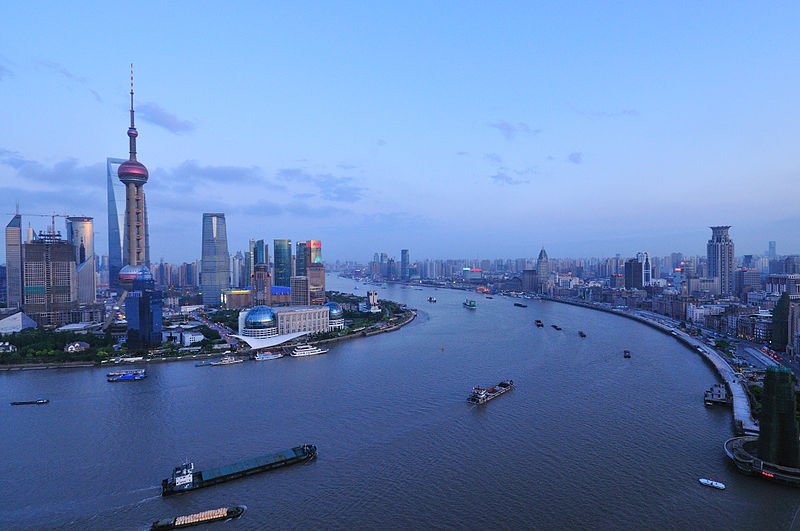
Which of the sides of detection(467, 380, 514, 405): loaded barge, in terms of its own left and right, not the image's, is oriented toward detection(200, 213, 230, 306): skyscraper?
left

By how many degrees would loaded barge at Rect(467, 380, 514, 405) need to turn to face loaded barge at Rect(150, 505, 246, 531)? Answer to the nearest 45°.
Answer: approximately 180°

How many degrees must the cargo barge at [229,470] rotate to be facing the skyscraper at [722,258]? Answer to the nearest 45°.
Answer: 0° — it already faces it

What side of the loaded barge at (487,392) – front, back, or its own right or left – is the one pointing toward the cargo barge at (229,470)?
back

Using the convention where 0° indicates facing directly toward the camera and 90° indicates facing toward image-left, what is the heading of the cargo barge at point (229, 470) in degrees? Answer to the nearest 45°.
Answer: approximately 225°

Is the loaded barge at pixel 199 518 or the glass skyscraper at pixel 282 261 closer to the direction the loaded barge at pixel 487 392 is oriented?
the glass skyscraper

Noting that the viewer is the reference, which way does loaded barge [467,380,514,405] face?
facing away from the viewer and to the right of the viewer

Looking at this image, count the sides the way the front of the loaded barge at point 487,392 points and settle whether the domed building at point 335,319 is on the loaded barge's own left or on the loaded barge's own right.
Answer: on the loaded barge's own left

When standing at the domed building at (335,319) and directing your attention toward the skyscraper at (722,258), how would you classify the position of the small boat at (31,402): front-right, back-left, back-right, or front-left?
back-right
